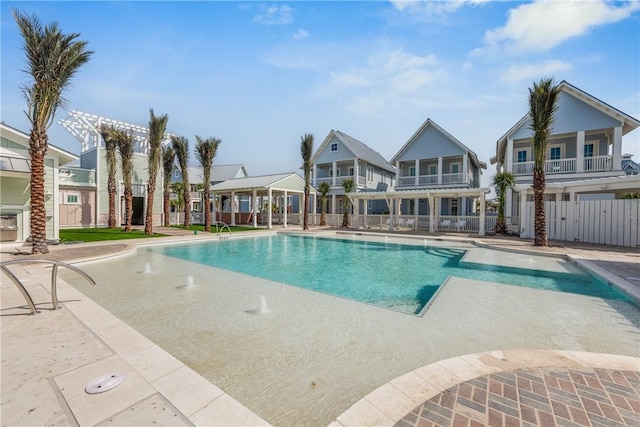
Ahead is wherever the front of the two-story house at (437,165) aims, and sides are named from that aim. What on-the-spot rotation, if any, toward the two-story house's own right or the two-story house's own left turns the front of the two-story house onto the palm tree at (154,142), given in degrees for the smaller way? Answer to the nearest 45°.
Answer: approximately 45° to the two-story house's own right

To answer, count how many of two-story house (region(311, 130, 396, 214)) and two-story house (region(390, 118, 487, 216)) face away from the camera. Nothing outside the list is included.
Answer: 0

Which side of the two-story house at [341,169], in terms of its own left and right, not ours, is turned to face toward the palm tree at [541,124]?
left

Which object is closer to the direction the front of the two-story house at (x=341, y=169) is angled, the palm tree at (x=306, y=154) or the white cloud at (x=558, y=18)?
the palm tree

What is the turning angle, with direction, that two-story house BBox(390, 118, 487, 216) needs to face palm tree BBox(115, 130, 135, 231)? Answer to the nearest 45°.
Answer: approximately 45° to its right

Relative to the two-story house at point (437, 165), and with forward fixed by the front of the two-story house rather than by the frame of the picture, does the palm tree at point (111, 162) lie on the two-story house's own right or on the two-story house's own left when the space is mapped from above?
on the two-story house's own right

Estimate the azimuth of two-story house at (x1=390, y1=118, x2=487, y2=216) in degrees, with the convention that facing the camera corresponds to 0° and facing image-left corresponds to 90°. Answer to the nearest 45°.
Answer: approximately 0°

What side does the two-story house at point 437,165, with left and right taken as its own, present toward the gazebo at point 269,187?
right

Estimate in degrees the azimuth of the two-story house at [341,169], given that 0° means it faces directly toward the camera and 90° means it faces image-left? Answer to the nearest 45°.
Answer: approximately 45°

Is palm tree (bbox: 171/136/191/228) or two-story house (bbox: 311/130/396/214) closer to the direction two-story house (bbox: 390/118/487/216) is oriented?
the palm tree

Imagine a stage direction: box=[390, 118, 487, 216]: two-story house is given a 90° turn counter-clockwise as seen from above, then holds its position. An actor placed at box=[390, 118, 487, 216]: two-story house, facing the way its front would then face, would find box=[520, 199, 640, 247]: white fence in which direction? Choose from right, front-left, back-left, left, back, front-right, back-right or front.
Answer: front-right
